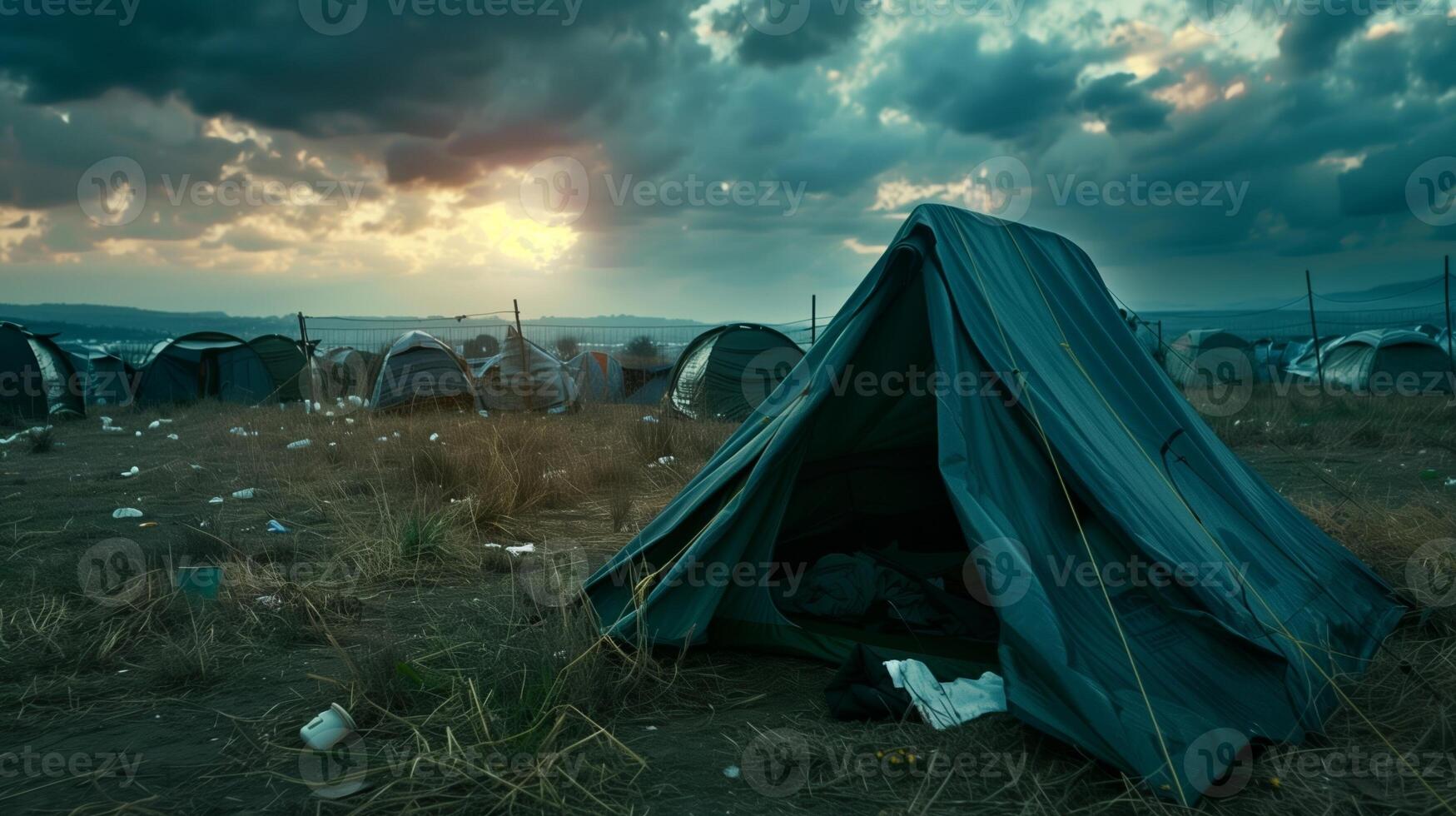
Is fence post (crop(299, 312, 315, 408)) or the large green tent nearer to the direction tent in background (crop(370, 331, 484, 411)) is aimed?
the large green tent

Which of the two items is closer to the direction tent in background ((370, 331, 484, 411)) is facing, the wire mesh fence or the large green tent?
the large green tent

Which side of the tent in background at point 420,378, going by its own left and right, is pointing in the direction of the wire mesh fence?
back

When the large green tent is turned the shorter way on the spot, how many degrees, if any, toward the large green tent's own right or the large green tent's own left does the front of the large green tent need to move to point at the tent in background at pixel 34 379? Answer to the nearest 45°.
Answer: approximately 90° to the large green tent's own right

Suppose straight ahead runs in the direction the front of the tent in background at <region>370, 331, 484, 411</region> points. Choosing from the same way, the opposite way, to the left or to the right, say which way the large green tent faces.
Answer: to the right

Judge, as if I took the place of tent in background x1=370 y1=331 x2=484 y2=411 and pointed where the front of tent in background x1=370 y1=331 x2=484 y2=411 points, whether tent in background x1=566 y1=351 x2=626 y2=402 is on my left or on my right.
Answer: on my left

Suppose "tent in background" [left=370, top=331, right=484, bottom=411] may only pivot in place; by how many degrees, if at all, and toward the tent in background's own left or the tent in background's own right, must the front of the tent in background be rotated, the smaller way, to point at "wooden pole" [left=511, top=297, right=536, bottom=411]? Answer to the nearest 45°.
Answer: approximately 90° to the tent in background's own left

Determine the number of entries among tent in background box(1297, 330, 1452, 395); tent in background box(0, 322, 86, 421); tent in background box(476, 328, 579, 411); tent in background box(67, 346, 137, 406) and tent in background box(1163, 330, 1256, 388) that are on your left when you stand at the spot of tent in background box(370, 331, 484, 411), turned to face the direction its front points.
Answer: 3

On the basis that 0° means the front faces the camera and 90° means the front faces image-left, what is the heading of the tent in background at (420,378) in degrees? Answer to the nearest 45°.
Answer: approximately 0°

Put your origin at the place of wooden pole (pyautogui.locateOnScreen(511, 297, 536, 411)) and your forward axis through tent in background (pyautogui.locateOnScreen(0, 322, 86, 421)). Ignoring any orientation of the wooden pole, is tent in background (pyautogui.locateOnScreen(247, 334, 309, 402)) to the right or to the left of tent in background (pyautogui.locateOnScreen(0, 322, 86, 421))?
right

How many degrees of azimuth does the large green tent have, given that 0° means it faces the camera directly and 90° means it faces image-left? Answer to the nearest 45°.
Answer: approximately 45°

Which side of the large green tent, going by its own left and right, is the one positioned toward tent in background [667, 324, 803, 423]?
right

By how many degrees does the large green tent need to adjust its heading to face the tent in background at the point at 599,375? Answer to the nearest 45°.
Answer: approximately 90° to its right

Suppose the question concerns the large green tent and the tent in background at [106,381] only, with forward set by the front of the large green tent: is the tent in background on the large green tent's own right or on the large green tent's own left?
on the large green tent's own right

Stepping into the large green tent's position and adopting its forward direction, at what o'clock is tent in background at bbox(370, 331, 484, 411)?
The tent in background is roughly at 3 o'clock from the large green tent.
